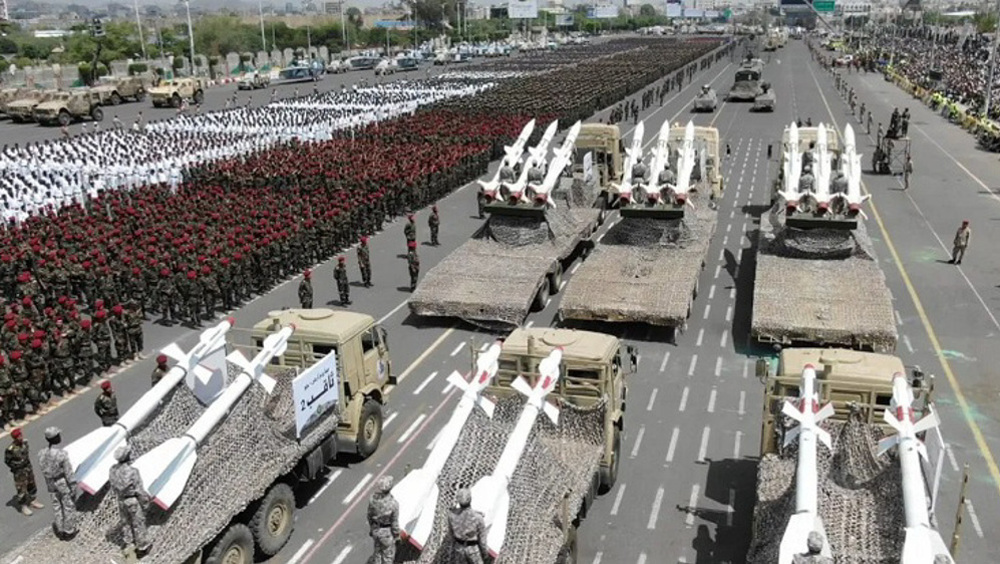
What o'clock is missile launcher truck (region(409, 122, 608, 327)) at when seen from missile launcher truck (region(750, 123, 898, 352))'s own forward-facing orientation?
missile launcher truck (region(409, 122, 608, 327)) is roughly at 9 o'clock from missile launcher truck (region(750, 123, 898, 352)).

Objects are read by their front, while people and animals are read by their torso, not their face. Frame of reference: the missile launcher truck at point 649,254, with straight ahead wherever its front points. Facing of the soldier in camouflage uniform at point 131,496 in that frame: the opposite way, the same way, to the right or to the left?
the same way

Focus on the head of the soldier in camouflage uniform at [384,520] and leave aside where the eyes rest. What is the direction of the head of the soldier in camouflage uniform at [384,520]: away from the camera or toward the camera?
away from the camera

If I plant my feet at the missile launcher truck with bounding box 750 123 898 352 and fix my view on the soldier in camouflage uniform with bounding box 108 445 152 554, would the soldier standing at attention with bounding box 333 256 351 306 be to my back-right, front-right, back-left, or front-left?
front-right

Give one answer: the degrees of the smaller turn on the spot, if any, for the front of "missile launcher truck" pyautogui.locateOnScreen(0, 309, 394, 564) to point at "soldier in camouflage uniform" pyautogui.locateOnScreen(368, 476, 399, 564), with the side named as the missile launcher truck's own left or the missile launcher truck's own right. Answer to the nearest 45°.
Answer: approximately 135° to the missile launcher truck's own right

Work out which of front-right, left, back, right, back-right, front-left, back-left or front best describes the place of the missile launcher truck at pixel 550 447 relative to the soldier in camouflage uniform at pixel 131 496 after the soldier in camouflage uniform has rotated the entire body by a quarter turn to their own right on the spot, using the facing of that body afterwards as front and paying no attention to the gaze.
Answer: front-left

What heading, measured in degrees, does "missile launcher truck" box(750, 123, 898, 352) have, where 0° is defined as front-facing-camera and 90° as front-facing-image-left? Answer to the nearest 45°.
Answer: approximately 180°

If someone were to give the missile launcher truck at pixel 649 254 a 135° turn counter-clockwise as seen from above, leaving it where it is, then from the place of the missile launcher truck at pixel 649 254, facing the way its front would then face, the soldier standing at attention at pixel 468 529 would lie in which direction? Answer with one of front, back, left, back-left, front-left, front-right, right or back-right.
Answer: front-left

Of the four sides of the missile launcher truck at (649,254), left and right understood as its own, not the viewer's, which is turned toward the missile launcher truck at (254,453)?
back

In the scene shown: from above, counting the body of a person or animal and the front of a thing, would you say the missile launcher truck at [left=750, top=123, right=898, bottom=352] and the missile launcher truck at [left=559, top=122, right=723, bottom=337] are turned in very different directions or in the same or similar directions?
same or similar directions

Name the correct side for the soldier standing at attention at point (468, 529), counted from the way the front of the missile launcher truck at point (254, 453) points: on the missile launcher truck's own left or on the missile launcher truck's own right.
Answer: on the missile launcher truck's own right

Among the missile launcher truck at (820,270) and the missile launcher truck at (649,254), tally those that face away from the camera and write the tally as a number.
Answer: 2

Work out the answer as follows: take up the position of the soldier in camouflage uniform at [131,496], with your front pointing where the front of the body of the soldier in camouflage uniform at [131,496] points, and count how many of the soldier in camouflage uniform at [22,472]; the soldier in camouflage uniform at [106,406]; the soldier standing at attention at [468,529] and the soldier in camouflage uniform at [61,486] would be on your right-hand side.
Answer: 1

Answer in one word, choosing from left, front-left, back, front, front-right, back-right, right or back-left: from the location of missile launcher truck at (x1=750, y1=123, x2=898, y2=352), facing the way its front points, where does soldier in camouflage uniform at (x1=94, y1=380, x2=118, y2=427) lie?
back-left

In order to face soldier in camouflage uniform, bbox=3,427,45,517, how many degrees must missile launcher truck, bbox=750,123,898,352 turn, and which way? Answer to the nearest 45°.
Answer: approximately 135° to its left

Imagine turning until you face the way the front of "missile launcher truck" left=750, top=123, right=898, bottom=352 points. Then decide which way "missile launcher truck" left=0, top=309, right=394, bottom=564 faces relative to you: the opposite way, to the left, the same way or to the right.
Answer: the same way

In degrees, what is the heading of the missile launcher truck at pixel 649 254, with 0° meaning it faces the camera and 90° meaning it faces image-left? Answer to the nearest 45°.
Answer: approximately 180°

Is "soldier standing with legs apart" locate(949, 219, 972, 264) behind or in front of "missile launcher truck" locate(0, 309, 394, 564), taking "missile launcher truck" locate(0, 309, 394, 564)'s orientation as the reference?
in front

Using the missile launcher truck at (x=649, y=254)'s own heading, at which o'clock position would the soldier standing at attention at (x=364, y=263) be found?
The soldier standing at attention is roughly at 9 o'clock from the missile launcher truck.

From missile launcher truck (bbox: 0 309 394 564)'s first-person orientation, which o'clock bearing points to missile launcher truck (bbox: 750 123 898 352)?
missile launcher truck (bbox: 750 123 898 352) is roughly at 1 o'clock from missile launcher truck (bbox: 0 309 394 564).
